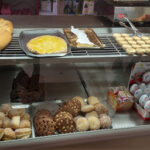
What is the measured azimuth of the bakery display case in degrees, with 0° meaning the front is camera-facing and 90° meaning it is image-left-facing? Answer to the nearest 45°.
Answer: approximately 0°
